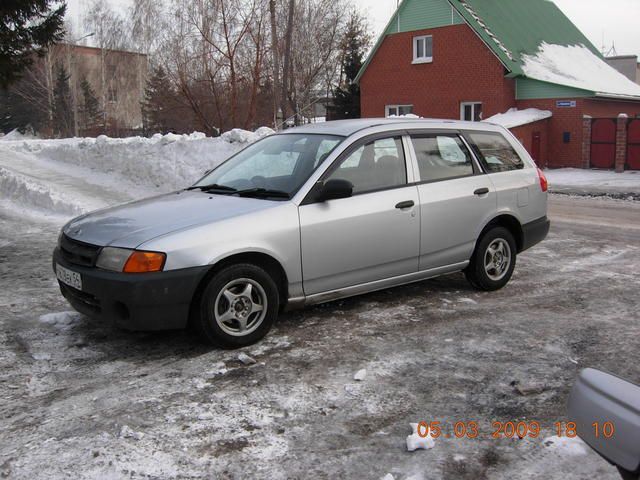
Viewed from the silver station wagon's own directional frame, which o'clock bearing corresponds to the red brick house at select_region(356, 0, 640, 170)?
The red brick house is roughly at 5 o'clock from the silver station wagon.

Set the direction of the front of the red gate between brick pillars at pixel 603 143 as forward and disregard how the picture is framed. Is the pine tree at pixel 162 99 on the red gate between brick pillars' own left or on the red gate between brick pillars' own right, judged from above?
on the red gate between brick pillars' own right

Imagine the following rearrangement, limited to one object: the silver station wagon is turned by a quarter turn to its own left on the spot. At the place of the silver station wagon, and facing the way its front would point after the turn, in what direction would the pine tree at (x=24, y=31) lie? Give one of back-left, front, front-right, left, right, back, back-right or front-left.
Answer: back

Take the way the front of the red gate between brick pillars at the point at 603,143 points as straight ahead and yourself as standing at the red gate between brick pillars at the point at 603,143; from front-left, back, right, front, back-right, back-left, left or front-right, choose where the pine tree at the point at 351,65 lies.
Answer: back-right

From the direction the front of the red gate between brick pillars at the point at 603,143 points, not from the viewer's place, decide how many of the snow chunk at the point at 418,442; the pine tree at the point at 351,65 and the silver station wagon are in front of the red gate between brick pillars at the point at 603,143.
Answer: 2

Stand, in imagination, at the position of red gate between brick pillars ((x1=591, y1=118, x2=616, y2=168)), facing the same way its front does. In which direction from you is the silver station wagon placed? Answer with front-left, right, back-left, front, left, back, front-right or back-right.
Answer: front

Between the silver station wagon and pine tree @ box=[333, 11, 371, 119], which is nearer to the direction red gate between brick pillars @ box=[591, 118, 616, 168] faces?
the silver station wagon

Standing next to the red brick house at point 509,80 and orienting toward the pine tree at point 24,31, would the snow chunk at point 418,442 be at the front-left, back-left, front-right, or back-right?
front-left

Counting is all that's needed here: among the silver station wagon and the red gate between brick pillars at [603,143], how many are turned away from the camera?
0

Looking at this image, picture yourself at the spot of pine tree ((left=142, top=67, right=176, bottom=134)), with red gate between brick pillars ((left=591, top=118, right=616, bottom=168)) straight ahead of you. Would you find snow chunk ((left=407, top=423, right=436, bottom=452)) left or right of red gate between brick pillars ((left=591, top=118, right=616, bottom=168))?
right

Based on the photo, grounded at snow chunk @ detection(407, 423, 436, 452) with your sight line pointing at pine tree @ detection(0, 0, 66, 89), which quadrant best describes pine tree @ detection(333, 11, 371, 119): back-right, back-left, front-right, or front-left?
front-right

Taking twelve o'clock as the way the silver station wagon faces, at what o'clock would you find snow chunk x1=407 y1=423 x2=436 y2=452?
The snow chunk is roughly at 10 o'clock from the silver station wagon.

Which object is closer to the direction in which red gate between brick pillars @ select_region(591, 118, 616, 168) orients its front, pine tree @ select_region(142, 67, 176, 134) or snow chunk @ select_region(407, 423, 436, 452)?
the snow chunk

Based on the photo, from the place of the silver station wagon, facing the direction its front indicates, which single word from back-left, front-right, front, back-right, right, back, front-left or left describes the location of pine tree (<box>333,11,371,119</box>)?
back-right

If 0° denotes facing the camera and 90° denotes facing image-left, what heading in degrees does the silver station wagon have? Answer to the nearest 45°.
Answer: approximately 45°

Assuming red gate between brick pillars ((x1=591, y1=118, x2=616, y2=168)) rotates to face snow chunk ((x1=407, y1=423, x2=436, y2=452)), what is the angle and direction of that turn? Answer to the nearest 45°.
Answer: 0° — it already faces it

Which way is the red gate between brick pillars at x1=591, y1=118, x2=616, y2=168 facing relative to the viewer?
toward the camera
